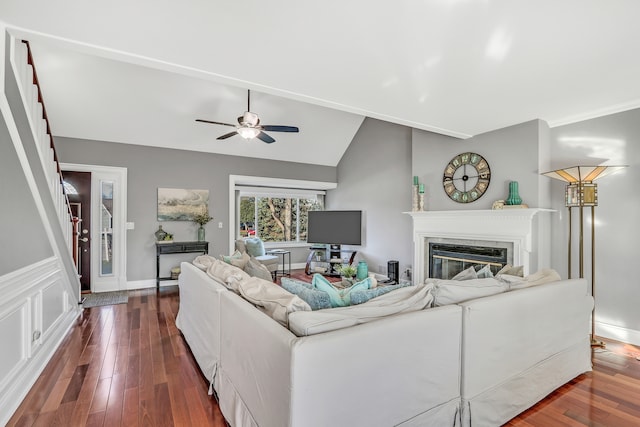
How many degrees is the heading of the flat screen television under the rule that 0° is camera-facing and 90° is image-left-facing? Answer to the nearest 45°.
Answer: approximately 0°

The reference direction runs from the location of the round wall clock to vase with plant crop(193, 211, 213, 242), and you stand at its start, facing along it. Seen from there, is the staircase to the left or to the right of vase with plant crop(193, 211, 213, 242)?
left

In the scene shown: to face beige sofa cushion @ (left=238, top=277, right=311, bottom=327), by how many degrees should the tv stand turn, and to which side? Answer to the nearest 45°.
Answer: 0° — it already faces it

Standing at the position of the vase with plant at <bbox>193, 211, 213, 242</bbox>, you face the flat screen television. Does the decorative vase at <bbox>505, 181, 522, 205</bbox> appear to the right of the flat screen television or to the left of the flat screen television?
right

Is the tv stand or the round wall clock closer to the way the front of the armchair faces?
the round wall clock

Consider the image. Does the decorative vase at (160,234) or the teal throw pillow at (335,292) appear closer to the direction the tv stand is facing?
the teal throw pillow

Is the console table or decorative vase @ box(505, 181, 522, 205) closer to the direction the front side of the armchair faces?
the decorative vase

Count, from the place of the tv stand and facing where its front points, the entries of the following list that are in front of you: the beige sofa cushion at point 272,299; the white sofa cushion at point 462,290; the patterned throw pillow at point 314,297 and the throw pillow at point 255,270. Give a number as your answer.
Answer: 4

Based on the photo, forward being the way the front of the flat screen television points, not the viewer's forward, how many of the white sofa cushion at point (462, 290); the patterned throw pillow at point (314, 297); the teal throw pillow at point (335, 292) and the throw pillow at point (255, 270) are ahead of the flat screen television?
4

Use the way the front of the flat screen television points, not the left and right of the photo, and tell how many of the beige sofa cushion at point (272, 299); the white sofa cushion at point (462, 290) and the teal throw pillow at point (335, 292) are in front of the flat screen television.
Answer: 3
